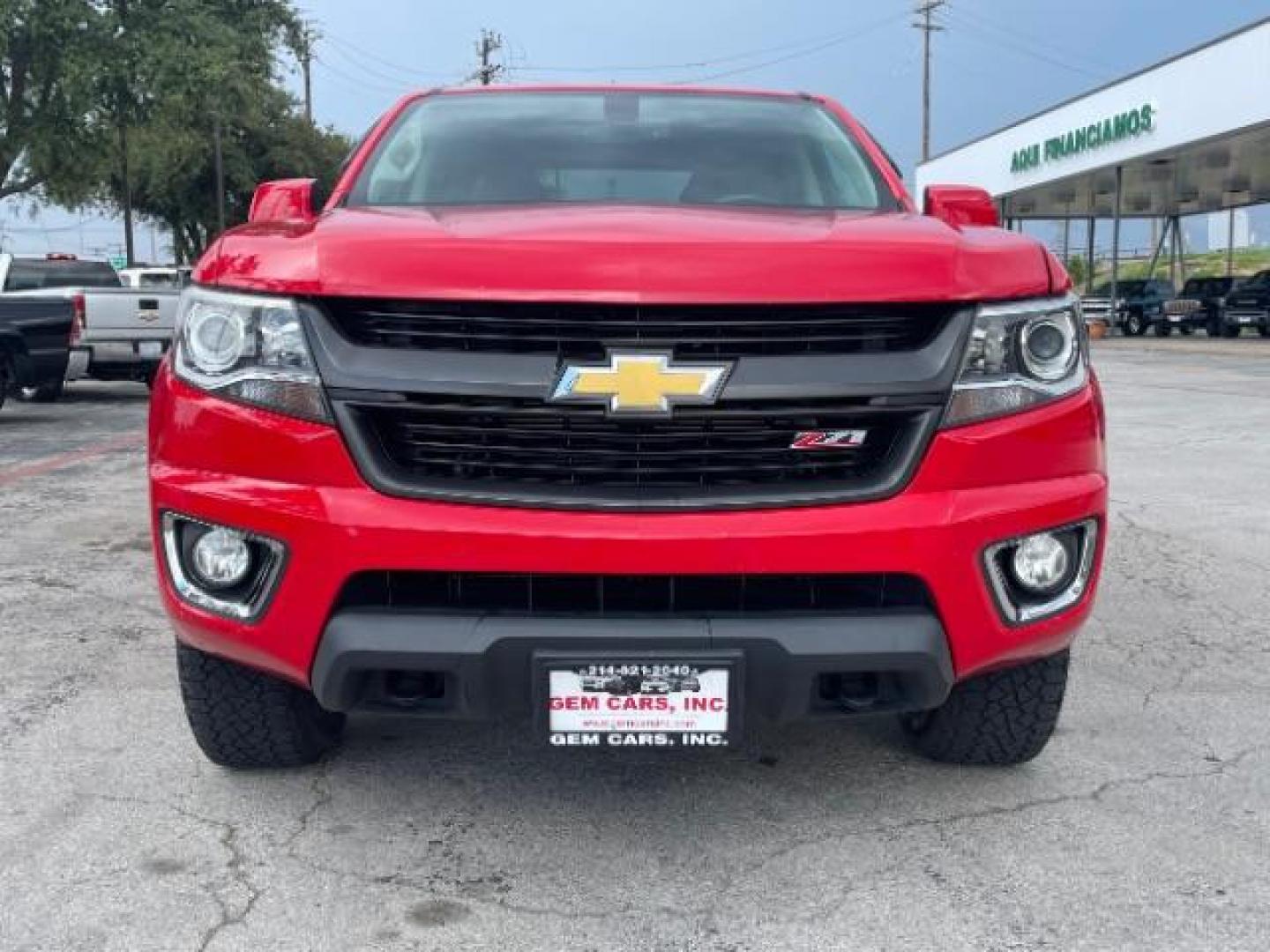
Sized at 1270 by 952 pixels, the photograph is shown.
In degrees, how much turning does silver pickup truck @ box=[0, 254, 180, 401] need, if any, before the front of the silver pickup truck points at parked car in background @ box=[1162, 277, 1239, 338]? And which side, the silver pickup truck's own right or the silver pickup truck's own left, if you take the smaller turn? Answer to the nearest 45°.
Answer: approximately 90° to the silver pickup truck's own right

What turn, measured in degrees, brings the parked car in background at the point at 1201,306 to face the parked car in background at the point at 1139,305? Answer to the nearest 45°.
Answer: approximately 90° to its right

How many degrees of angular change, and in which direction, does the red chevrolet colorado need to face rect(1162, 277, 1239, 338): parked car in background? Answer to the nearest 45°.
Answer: approximately 135° to its left

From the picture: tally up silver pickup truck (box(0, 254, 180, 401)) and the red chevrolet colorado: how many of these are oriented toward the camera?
1

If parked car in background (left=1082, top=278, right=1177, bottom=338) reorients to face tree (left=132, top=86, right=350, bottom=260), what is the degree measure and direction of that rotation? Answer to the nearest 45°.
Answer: approximately 45° to its right

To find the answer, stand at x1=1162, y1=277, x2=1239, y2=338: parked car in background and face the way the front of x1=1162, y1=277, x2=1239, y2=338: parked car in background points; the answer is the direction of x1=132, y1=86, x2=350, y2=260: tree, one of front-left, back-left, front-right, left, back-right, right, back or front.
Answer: front-right

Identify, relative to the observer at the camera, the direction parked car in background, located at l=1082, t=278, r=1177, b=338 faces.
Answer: facing the viewer and to the left of the viewer

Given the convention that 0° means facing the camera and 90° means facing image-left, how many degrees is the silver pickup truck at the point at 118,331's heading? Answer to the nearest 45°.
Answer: approximately 135°

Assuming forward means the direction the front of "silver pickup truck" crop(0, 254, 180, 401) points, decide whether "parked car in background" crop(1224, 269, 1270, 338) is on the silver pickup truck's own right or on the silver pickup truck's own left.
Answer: on the silver pickup truck's own right

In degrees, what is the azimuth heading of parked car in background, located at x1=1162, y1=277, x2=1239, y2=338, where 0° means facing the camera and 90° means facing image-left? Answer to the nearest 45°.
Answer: approximately 45°

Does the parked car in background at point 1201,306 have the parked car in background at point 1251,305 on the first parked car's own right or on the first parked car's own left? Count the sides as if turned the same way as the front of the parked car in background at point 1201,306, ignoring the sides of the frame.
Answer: on the first parked car's own left

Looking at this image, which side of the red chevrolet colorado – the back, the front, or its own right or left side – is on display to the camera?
front

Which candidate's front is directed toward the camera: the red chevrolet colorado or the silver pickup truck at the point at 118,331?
the red chevrolet colorado
